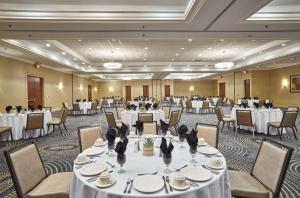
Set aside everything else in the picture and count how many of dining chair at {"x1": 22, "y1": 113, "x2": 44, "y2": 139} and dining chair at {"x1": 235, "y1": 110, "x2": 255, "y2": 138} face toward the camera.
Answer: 0

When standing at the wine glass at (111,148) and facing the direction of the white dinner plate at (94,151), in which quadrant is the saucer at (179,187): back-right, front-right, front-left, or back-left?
back-left

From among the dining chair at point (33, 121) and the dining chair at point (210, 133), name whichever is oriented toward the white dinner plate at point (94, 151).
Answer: the dining chair at point (210, 133)

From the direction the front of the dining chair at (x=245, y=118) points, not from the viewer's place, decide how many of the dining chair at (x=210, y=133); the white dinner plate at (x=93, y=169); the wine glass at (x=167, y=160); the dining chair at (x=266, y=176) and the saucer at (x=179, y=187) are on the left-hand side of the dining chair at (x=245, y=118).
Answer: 0

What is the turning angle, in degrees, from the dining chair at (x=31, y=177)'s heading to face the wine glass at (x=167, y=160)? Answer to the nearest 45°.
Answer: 0° — it already faces it

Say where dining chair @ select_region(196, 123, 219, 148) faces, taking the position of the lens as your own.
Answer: facing the viewer and to the left of the viewer

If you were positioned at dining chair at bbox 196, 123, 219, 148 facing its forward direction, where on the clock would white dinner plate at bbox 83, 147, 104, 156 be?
The white dinner plate is roughly at 12 o'clock from the dining chair.

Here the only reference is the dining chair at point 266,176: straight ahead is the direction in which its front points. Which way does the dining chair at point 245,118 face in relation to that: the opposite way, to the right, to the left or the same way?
to the right

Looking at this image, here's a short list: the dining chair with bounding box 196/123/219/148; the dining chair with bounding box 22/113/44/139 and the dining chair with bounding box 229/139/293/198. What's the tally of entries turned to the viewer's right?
0

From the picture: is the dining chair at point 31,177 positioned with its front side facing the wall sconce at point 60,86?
no

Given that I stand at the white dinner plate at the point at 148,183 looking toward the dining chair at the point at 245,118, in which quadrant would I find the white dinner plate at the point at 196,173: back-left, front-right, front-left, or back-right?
front-right

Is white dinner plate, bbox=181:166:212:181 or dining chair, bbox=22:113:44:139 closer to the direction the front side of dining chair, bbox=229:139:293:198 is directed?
the white dinner plate

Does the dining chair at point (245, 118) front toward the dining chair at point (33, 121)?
no

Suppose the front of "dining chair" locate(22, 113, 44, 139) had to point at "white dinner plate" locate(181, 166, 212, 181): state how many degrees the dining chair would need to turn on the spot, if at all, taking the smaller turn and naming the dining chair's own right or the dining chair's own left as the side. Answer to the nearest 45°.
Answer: approximately 135° to the dining chair's own left

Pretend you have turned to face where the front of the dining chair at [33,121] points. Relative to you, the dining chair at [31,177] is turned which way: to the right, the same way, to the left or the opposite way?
to the right

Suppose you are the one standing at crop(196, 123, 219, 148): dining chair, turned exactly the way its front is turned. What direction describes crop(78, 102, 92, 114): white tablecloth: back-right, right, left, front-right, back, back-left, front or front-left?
right

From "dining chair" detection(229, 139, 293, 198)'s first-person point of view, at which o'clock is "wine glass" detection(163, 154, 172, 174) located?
The wine glass is roughly at 12 o'clock from the dining chair.

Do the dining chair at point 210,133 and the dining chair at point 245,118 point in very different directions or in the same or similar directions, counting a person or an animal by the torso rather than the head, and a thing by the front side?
very different directions

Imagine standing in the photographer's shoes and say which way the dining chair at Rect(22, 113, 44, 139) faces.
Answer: facing away from the viewer and to the left of the viewer

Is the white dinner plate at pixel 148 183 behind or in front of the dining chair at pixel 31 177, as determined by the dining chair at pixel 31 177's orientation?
in front

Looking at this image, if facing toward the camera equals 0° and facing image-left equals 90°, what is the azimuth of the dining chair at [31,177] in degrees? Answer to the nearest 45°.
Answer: approximately 315°
